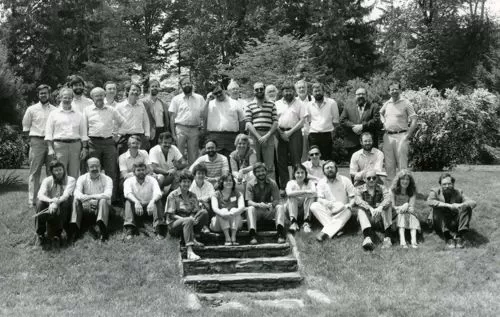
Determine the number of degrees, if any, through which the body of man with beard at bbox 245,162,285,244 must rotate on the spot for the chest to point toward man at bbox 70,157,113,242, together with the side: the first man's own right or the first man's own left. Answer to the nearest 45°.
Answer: approximately 90° to the first man's own right

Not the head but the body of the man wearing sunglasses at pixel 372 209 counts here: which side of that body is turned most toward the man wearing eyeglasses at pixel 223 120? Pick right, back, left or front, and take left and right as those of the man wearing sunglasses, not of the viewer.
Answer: right

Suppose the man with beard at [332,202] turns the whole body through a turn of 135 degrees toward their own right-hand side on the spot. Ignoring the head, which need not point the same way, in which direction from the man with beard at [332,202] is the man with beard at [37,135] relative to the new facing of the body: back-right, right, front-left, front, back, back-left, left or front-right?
front-left

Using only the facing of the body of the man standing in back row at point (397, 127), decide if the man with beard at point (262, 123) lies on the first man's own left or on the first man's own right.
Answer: on the first man's own right

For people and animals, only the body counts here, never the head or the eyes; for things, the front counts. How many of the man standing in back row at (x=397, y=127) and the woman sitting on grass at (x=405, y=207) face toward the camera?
2

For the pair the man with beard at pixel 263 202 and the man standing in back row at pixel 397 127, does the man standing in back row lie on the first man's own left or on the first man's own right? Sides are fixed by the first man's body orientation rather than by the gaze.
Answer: on the first man's own left
